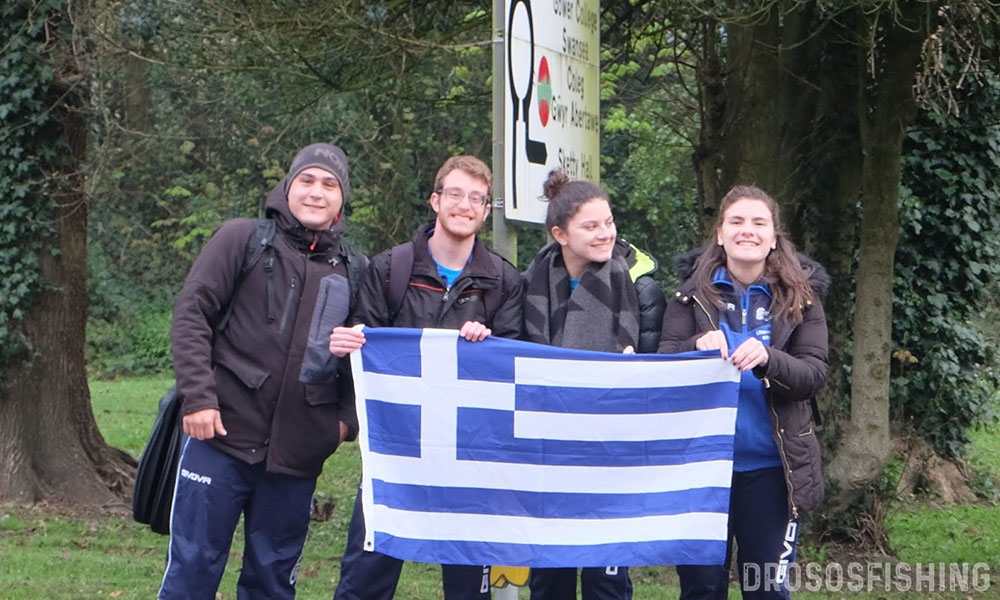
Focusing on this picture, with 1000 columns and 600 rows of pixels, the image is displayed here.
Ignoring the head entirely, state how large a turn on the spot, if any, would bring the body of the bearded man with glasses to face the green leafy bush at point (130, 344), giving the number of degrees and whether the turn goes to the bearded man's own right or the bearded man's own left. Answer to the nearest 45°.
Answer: approximately 180°

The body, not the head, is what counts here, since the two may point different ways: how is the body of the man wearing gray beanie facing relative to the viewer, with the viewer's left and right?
facing the viewer and to the right of the viewer

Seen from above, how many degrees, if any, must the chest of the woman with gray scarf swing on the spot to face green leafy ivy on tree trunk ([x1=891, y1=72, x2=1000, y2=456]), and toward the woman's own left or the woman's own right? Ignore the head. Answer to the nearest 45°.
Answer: approximately 135° to the woman's own left

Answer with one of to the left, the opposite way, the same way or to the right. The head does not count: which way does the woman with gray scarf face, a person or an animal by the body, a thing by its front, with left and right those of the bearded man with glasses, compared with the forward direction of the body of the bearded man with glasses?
the same way

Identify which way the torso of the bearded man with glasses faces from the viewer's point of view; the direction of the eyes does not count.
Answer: toward the camera

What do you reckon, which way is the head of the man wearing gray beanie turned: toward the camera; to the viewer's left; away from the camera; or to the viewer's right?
toward the camera

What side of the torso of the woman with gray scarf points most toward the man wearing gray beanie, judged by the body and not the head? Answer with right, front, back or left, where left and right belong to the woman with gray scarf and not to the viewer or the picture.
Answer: right

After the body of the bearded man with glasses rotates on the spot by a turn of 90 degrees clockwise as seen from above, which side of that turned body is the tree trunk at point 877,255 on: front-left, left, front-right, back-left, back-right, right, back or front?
back-right

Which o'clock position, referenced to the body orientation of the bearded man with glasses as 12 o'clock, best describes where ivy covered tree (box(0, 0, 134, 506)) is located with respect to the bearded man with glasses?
The ivy covered tree is roughly at 5 o'clock from the bearded man with glasses.

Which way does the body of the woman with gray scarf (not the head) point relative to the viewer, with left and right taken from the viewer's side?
facing the viewer

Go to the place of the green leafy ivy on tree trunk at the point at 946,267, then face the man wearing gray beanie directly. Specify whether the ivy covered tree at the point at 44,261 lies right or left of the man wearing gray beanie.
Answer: right

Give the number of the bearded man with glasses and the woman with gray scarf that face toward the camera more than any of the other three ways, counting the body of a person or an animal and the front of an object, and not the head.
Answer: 2

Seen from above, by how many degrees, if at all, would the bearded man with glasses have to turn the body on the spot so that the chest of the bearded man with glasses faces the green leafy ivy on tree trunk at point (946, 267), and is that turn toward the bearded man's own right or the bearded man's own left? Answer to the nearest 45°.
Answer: approximately 135° to the bearded man's own left

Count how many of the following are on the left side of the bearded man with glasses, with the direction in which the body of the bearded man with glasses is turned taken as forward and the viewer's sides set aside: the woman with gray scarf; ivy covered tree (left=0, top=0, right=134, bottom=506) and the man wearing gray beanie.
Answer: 1
